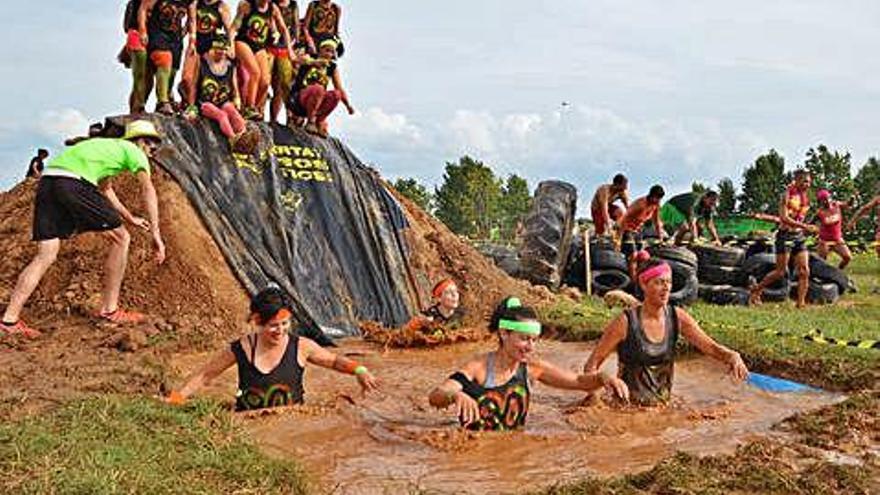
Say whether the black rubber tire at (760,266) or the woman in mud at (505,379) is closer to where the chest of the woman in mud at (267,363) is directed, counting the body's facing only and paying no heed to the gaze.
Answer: the woman in mud

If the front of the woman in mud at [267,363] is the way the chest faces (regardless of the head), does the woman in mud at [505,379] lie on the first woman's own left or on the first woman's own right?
on the first woman's own left

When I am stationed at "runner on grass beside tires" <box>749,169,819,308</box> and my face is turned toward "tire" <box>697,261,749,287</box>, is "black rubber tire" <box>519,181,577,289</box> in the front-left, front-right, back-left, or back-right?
front-left

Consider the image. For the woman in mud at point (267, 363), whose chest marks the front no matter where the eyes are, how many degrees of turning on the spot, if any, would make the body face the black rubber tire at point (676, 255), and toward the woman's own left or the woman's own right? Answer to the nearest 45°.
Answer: approximately 135° to the woman's own left

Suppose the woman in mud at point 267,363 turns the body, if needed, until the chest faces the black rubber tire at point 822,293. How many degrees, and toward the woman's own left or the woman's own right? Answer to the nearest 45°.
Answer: approximately 135° to the woman's own left

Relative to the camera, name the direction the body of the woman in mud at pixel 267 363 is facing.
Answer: toward the camera

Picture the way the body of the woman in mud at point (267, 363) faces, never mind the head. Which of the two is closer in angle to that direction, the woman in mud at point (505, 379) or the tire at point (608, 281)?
the woman in mud

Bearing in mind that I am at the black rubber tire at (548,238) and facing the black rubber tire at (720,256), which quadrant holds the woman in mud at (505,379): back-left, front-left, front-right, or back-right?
back-right

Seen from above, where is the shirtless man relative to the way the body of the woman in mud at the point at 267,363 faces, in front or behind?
behind

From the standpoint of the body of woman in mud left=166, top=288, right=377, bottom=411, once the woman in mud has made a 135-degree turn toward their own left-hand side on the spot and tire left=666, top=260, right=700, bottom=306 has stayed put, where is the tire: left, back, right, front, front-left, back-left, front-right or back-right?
front

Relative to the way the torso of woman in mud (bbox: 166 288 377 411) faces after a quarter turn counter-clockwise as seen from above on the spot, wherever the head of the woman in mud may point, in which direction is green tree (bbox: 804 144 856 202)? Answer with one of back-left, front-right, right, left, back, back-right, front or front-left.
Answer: front-left
